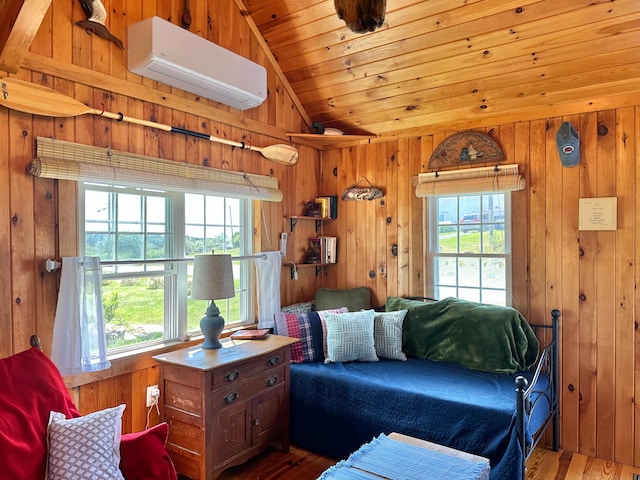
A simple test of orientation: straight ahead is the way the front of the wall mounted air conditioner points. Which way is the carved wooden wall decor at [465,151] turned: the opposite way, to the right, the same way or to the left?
to the right

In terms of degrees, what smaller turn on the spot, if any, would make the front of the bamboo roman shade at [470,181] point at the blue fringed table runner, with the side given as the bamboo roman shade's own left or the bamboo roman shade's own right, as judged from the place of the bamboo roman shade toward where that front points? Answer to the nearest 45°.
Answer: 0° — it already faces it

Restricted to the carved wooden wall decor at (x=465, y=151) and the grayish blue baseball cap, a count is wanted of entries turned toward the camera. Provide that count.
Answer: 2

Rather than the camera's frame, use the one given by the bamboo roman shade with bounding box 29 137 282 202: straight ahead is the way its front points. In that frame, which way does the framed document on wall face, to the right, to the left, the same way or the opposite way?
to the right

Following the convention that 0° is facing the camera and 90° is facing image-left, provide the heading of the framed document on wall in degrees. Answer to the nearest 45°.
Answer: approximately 0°

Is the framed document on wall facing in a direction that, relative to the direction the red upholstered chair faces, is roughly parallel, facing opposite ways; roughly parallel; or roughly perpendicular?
roughly perpendicular

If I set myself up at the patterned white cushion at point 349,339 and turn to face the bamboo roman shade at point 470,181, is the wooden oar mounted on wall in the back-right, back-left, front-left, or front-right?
back-right

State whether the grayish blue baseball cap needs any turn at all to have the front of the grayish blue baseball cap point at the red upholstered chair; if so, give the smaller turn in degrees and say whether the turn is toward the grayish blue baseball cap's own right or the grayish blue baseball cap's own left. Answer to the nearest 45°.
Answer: approximately 45° to the grayish blue baseball cap's own right

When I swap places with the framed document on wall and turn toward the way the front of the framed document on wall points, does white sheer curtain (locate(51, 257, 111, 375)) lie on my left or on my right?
on my right

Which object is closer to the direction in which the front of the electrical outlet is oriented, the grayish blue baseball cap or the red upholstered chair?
the grayish blue baseball cap

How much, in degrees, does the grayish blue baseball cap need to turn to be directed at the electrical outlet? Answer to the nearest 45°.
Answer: approximately 45° to its right

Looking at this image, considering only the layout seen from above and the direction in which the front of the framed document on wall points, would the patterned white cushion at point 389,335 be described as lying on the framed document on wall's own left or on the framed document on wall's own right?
on the framed document on wall's own right

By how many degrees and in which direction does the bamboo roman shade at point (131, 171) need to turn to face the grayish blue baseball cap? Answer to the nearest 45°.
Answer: approximately 45° to its left
